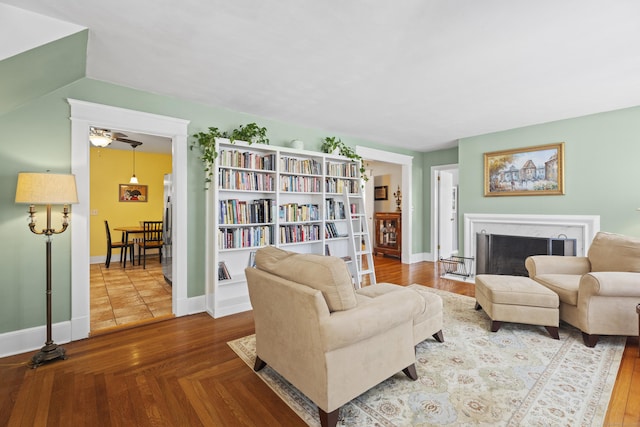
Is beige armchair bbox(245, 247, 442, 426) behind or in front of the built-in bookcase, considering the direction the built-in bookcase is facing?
in front

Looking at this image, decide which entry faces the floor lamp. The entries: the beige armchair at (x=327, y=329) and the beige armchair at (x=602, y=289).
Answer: the beige armchair at (x=602, y=289)

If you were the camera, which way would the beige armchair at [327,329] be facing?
facing away from the viewer and to the right of the viewer

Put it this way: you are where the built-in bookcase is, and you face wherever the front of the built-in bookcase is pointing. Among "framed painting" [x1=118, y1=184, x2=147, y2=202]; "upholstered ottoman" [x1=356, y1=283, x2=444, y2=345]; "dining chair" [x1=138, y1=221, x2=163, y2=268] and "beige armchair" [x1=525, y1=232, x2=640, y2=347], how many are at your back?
2

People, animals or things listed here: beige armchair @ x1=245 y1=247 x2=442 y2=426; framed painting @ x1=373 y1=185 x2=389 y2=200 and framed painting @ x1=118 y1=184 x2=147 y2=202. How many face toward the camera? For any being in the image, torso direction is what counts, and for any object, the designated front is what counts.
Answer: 2

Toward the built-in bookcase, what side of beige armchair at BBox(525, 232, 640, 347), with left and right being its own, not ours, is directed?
front

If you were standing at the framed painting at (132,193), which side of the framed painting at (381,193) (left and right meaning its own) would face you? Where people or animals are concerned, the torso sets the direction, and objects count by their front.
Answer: right

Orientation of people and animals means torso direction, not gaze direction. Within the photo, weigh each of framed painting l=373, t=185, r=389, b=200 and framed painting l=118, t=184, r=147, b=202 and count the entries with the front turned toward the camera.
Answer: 2

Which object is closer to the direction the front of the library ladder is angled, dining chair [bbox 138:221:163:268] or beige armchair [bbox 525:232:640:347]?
the beige armchair

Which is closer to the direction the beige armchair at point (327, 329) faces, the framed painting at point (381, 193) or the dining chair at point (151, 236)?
the framed painting

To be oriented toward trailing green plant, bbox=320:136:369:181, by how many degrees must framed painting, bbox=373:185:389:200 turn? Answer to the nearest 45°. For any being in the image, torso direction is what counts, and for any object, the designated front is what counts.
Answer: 0° — it already faces it

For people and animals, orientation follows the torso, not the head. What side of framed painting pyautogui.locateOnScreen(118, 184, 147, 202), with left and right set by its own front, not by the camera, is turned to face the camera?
front

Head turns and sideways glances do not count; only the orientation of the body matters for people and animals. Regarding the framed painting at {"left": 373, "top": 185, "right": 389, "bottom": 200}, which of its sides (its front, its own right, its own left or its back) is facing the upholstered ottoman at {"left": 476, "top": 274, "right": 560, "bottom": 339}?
front

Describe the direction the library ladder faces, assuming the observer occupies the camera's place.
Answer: facing the viewer and to the right of the viewer

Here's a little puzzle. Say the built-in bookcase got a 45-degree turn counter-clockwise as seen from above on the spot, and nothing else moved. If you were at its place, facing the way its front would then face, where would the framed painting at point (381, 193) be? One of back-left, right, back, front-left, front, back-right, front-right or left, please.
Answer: front-left

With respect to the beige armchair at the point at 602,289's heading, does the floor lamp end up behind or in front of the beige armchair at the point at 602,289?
in front
